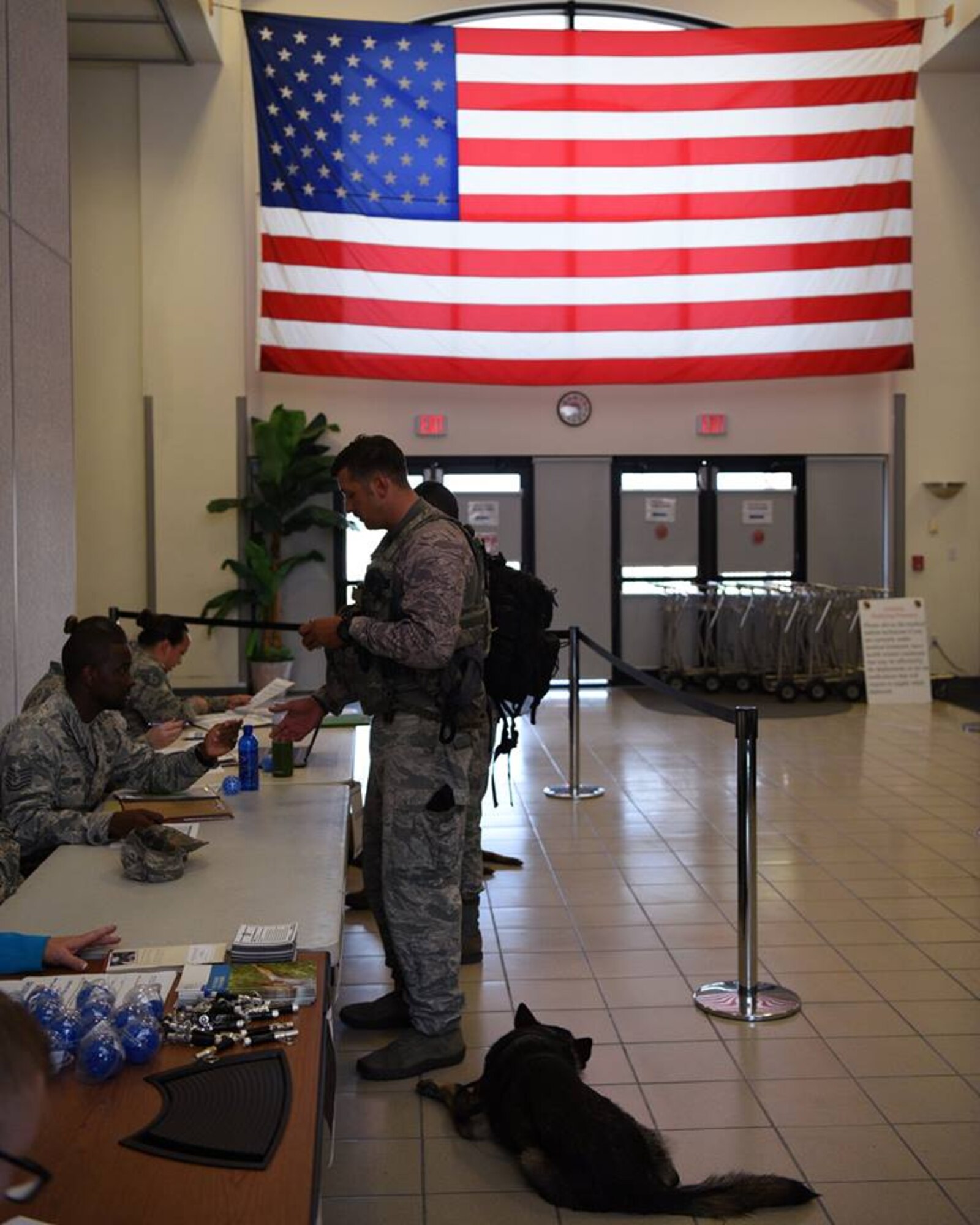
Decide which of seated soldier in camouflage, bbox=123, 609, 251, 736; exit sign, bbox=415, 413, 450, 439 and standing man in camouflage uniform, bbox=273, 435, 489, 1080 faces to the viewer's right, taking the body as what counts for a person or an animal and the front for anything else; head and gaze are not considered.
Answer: the seated soldier in camouflage

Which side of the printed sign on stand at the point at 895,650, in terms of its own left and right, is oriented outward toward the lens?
front

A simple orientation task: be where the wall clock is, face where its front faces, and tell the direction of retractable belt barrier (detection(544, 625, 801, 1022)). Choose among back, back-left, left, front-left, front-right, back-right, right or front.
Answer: front

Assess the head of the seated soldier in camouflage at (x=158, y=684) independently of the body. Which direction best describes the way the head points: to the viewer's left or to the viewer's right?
to the viewer's right

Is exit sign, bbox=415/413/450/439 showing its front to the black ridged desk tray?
yes

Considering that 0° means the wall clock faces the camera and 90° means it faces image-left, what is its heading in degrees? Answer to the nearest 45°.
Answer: approximately 0°

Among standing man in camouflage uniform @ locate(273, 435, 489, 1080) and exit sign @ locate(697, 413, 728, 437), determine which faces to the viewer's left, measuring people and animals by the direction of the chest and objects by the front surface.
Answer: the standing man in camouflage uniform

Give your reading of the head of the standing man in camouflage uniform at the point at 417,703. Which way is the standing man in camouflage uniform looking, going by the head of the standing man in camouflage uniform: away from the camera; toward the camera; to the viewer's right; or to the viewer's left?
to the viewer's left

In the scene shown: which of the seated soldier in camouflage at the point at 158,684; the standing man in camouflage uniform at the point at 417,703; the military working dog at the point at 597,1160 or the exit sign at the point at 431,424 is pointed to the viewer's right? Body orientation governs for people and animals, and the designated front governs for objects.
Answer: the seated soldier in camouflage

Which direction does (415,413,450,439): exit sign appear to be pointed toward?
toward the camera

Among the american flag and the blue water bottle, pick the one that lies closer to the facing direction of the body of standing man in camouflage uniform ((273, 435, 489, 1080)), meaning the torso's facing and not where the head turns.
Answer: the blue water bottle

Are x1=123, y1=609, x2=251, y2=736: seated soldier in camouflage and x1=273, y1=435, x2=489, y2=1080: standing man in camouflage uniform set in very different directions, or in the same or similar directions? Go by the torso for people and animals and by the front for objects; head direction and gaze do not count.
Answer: very different directions

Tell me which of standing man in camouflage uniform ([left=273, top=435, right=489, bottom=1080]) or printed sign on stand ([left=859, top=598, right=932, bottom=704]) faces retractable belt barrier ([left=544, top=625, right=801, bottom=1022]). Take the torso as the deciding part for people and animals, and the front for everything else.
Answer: the printed sign on stand

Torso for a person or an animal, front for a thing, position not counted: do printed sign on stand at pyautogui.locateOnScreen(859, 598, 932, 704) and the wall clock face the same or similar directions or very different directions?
same or similar directions

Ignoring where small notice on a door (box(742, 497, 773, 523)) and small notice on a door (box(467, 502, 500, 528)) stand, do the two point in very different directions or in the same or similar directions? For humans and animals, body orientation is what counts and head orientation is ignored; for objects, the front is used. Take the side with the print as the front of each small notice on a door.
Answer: same or similar directions

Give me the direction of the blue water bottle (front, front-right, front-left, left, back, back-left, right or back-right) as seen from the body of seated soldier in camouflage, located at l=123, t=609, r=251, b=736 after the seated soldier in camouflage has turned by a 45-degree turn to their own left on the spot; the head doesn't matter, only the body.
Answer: back-right

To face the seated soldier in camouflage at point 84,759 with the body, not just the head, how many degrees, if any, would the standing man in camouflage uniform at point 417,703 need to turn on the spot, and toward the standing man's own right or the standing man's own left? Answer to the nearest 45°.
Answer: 0° — they already face them

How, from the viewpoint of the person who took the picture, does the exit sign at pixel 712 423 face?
facing the viewer

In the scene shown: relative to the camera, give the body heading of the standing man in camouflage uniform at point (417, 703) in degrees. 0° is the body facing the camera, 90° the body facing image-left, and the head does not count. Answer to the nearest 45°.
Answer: approximately 90°
